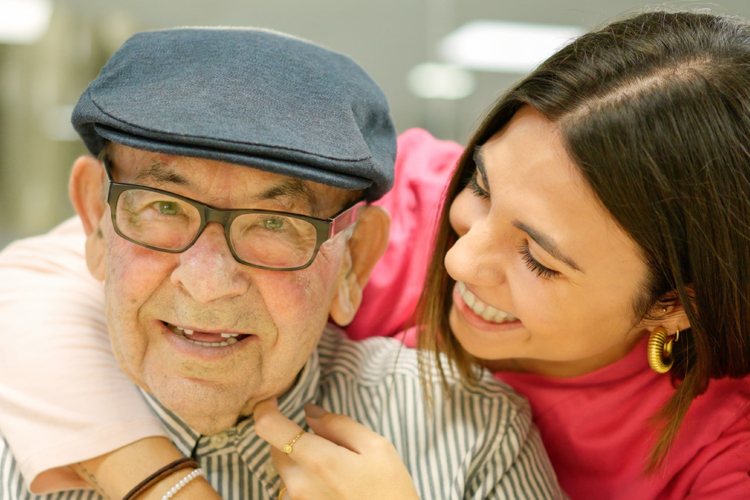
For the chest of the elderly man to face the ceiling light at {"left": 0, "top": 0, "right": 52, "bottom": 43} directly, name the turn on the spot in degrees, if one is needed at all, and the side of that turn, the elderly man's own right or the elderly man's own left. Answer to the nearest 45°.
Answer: approximately 135° to the elderly man's own right

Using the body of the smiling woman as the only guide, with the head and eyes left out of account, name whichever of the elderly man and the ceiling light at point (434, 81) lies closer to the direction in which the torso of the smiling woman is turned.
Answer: the elderly man

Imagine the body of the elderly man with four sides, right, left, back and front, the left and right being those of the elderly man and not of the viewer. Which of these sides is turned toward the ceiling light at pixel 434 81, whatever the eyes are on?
back

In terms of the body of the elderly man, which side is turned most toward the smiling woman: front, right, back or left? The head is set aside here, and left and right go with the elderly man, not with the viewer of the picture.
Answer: left

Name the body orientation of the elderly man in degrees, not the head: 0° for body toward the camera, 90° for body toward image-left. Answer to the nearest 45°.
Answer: approximately 0°

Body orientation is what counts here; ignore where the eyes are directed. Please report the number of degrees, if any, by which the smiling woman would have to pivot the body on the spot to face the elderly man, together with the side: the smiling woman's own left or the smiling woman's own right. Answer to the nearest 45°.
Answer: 0° — they already face them

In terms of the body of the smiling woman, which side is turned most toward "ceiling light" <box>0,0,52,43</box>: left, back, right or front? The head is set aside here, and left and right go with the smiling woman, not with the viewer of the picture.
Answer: right

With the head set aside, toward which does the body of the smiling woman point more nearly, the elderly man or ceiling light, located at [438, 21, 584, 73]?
the elderly man
